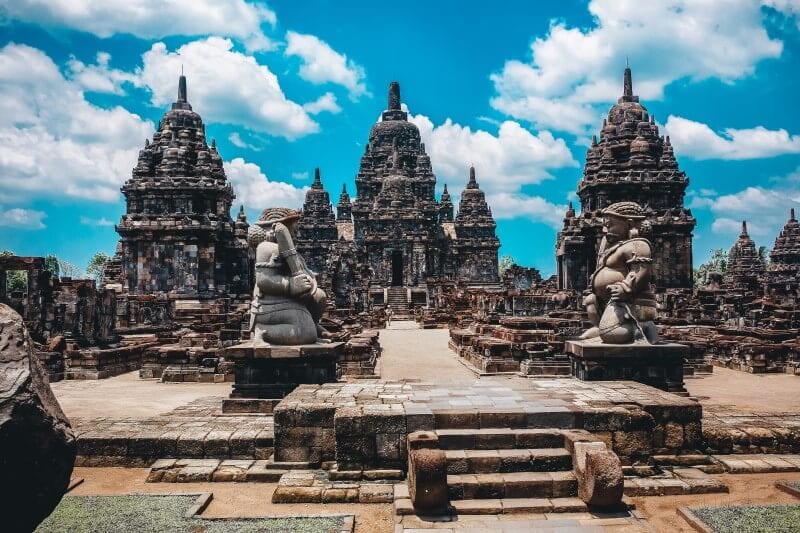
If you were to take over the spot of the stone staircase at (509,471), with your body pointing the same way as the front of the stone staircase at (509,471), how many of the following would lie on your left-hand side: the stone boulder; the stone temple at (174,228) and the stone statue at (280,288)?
0

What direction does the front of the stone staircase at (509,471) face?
toward the camera

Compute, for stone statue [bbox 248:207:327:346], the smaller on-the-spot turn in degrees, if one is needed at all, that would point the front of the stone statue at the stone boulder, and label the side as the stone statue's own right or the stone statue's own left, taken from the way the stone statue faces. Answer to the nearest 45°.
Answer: approximately 90° to the stone statue's own right

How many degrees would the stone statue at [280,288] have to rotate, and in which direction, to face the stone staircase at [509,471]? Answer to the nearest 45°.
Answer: approximately 45° to its right

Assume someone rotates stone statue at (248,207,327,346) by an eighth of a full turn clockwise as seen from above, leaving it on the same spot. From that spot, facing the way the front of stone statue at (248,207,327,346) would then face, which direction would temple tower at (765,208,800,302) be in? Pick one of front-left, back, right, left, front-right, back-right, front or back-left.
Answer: left

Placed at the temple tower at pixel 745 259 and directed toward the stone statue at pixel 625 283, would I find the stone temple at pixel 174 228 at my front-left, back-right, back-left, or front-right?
front-right

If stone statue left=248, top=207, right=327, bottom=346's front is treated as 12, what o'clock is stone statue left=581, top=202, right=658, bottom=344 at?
stone statue left=581, top=202, right=658, bottom=344 is roughly at 12 o'clock from stone statue left=248, top=207, right=327, bottom=346.

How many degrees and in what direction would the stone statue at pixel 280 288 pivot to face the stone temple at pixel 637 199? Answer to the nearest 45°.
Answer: approximately 45° to its left
